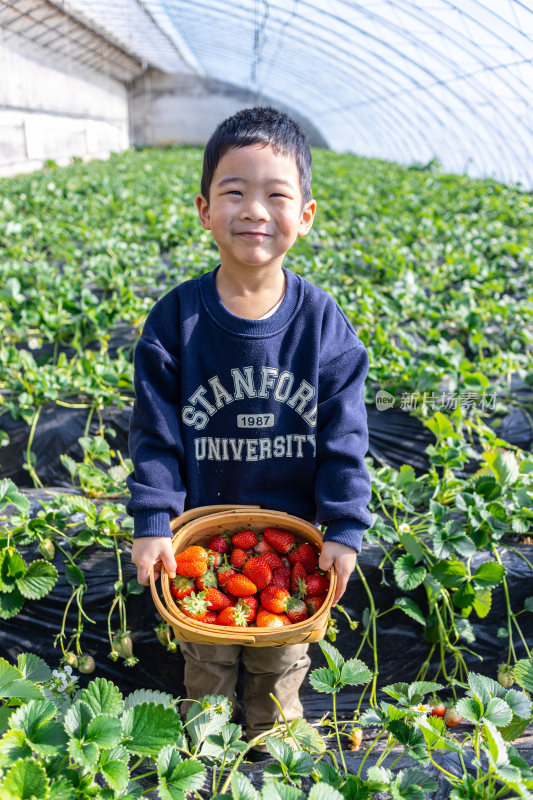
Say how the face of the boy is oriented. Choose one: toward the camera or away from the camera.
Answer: toward the camera

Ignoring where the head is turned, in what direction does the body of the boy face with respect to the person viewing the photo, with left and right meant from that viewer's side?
facing the viewer

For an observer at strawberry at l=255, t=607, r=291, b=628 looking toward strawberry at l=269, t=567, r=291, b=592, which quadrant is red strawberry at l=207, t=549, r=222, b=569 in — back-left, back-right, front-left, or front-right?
front-left

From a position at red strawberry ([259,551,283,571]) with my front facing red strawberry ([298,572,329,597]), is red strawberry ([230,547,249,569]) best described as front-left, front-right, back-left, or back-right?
back-right
